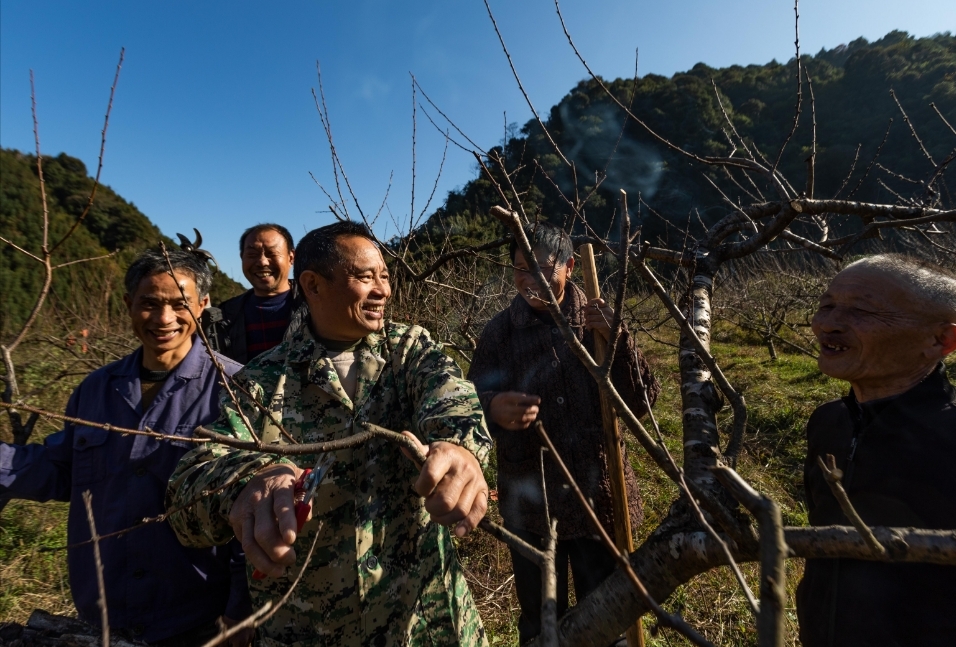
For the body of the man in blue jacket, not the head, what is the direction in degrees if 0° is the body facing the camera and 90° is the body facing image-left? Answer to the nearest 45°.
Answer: approximately 0°

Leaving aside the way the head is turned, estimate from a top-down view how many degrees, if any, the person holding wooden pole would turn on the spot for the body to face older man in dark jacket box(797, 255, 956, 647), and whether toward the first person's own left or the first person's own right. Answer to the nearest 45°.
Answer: approximately 45° to the first person's own left

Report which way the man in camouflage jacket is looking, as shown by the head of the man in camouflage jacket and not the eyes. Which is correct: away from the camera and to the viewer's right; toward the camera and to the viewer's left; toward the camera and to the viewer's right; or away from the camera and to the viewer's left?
toward the camera and to the viewer's right

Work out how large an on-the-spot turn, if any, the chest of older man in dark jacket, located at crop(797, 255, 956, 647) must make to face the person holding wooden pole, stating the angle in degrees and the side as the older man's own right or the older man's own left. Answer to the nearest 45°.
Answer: approximately 45° to the older man's own right

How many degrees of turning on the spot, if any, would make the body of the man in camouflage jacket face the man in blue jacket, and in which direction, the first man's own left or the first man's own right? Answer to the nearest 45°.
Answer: approximately 135° to the first man's own right

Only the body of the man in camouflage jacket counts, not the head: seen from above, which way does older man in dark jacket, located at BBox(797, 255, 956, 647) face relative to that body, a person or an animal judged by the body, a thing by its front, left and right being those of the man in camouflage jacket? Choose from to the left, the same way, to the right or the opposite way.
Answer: to the right

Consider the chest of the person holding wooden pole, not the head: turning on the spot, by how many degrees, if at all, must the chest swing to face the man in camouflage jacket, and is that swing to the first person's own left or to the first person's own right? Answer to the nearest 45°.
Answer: approximately 45° to the first person's own right

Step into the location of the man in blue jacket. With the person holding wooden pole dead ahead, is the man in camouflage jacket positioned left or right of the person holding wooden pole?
right

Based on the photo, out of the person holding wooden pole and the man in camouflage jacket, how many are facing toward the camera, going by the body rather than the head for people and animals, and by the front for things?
2

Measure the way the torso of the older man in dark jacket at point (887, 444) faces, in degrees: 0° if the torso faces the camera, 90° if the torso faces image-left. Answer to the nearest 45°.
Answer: approximately 45°

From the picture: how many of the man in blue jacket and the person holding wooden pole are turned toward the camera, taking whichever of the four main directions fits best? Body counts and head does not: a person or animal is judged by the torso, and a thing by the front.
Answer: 2
